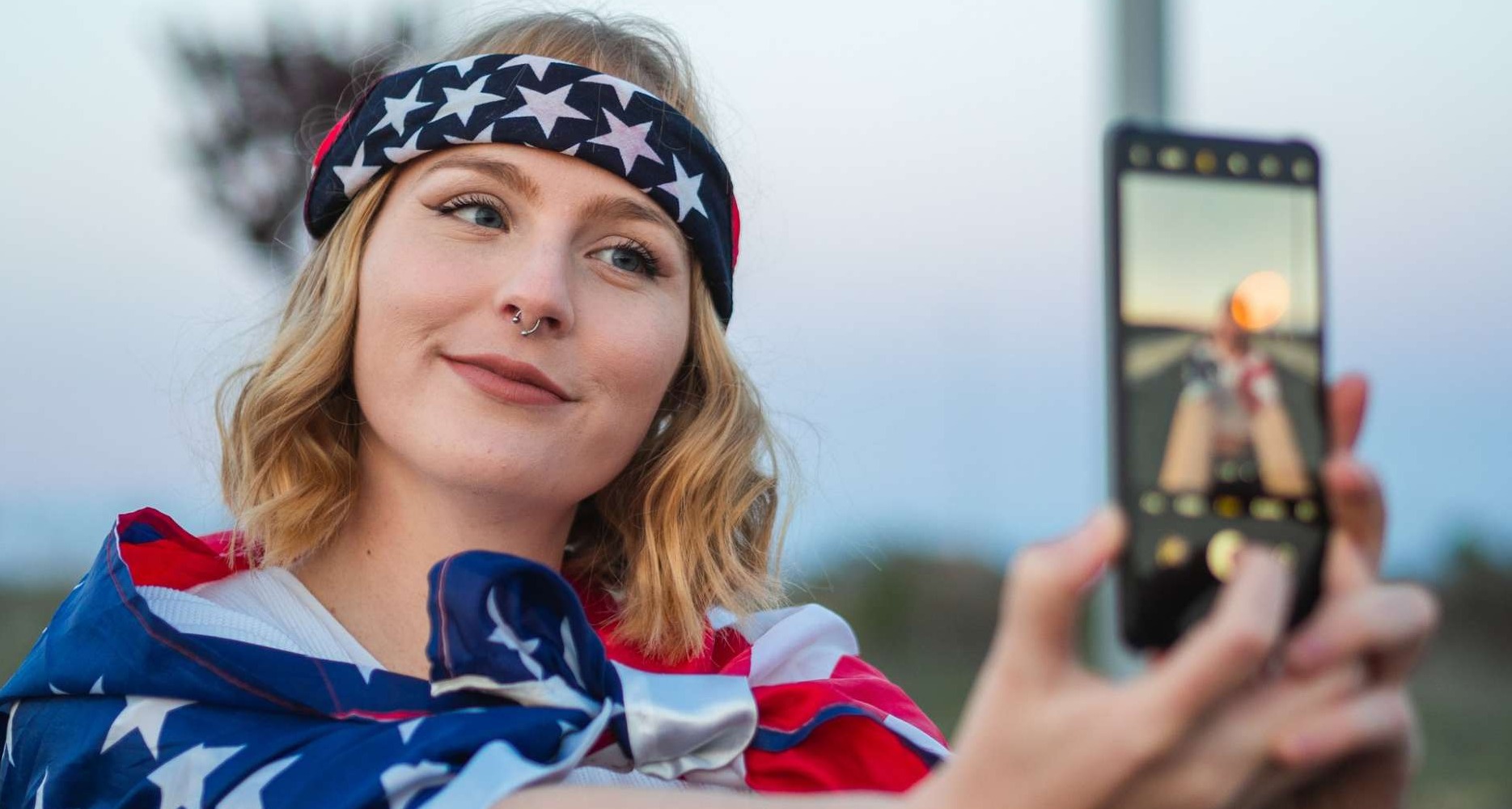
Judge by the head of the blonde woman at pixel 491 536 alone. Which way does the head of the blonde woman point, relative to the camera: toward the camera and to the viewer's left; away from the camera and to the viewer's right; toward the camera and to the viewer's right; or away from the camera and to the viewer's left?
toward the camera and to the viewer's right

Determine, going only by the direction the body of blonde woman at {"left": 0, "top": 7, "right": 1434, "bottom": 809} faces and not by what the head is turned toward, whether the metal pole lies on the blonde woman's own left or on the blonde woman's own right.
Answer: on the blonde woman's own left

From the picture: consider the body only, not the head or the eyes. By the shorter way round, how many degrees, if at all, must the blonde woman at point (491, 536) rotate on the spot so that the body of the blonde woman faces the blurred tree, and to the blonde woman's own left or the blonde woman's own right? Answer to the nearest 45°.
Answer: approximately 135° to the blonde woman's own left

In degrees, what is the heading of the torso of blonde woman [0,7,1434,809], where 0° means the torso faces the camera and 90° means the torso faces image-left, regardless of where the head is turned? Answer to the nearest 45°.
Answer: approximately 315°
